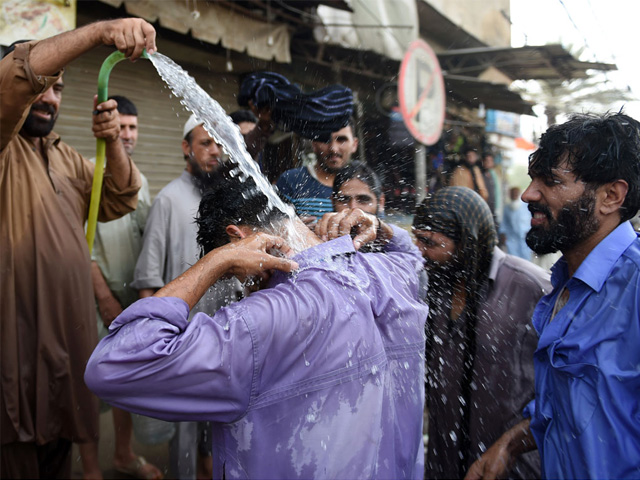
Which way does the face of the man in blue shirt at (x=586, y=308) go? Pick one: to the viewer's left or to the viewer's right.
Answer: to the viewer's left

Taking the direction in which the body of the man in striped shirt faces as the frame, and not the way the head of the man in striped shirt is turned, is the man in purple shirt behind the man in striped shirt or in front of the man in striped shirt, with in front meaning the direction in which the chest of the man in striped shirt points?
in front

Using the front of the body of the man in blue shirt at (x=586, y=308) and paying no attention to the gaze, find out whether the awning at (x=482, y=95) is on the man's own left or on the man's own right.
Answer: on the man's own right

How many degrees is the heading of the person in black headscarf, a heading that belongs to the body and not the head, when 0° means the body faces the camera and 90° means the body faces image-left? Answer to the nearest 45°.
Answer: approximately 45°

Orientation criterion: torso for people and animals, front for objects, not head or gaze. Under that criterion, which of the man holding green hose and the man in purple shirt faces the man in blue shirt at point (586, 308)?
the man holding green hose

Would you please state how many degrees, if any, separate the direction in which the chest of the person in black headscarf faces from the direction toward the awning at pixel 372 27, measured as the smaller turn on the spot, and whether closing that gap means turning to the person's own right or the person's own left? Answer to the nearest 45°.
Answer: approximately 135° to the person's own right

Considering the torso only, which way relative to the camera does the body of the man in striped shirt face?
toward the camera

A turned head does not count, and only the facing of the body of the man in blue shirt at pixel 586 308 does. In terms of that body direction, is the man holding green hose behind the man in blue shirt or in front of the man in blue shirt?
in front

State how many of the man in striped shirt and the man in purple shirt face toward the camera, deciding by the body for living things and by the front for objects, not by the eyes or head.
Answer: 1

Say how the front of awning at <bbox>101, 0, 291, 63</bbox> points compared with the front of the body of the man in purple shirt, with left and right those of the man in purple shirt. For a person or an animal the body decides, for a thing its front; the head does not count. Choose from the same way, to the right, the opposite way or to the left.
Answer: the opposite way
